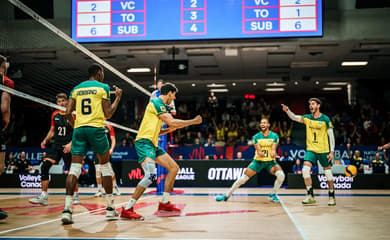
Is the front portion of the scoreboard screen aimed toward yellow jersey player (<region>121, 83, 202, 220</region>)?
yes

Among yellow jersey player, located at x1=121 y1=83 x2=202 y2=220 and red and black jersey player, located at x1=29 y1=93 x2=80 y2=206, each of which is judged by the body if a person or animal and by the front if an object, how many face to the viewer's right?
1

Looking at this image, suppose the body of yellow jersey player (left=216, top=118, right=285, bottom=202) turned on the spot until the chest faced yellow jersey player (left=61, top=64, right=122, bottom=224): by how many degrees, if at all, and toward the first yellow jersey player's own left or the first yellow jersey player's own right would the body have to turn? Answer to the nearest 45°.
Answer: approximately 45° to the first yellow jersey player's own right

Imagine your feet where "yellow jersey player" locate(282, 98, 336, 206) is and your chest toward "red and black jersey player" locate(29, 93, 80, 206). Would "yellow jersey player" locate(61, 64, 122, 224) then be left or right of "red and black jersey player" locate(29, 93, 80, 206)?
left

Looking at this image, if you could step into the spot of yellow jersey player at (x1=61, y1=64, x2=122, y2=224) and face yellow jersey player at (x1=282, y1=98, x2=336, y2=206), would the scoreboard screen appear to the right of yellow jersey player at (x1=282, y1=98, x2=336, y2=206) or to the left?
left
